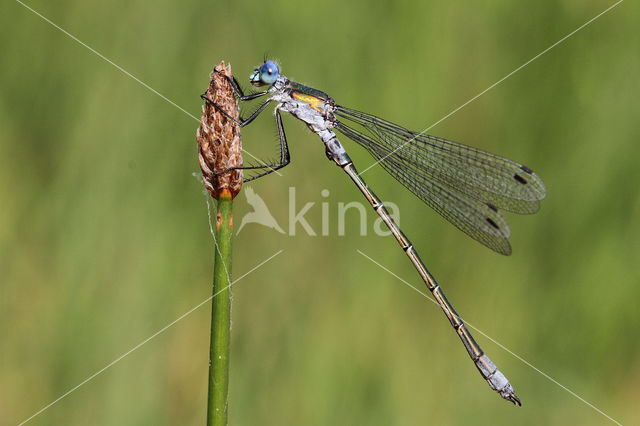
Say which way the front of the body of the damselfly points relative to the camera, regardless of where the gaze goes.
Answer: to the viewer's left
